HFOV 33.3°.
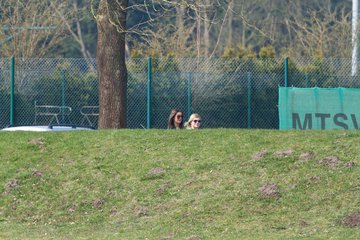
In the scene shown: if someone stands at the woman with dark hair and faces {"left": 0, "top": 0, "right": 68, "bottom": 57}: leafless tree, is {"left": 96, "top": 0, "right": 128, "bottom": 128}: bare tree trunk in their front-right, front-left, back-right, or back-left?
front-left

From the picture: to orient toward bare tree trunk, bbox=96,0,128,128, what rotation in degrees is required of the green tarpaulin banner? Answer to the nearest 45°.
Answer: approximately 45° to its right

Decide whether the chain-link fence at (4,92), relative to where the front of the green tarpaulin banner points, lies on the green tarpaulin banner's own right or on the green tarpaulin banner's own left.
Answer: on the green tarpaulin banner's own right

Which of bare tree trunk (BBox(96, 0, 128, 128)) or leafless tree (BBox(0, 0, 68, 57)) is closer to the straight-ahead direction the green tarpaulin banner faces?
the bare tree trunk

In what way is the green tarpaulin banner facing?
toward the camera
